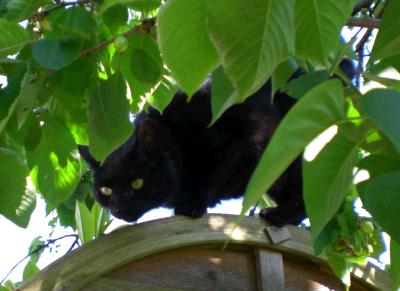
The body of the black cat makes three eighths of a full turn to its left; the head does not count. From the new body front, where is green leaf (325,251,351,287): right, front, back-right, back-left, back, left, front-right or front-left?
front

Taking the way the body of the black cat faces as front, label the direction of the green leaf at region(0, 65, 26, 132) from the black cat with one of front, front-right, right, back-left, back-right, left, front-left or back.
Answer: front-left

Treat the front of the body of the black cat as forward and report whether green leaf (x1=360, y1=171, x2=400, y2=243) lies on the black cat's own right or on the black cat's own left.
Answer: on the black cat's own left

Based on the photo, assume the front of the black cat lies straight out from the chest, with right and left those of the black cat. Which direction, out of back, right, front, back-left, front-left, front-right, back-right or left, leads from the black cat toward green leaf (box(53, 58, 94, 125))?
front-left

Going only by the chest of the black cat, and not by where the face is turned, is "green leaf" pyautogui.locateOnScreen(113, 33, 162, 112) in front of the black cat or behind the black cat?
in front

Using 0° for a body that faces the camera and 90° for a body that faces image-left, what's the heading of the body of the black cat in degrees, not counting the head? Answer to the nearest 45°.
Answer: approximately 45°

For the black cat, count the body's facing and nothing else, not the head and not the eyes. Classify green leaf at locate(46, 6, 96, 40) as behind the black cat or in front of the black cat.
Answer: in front
